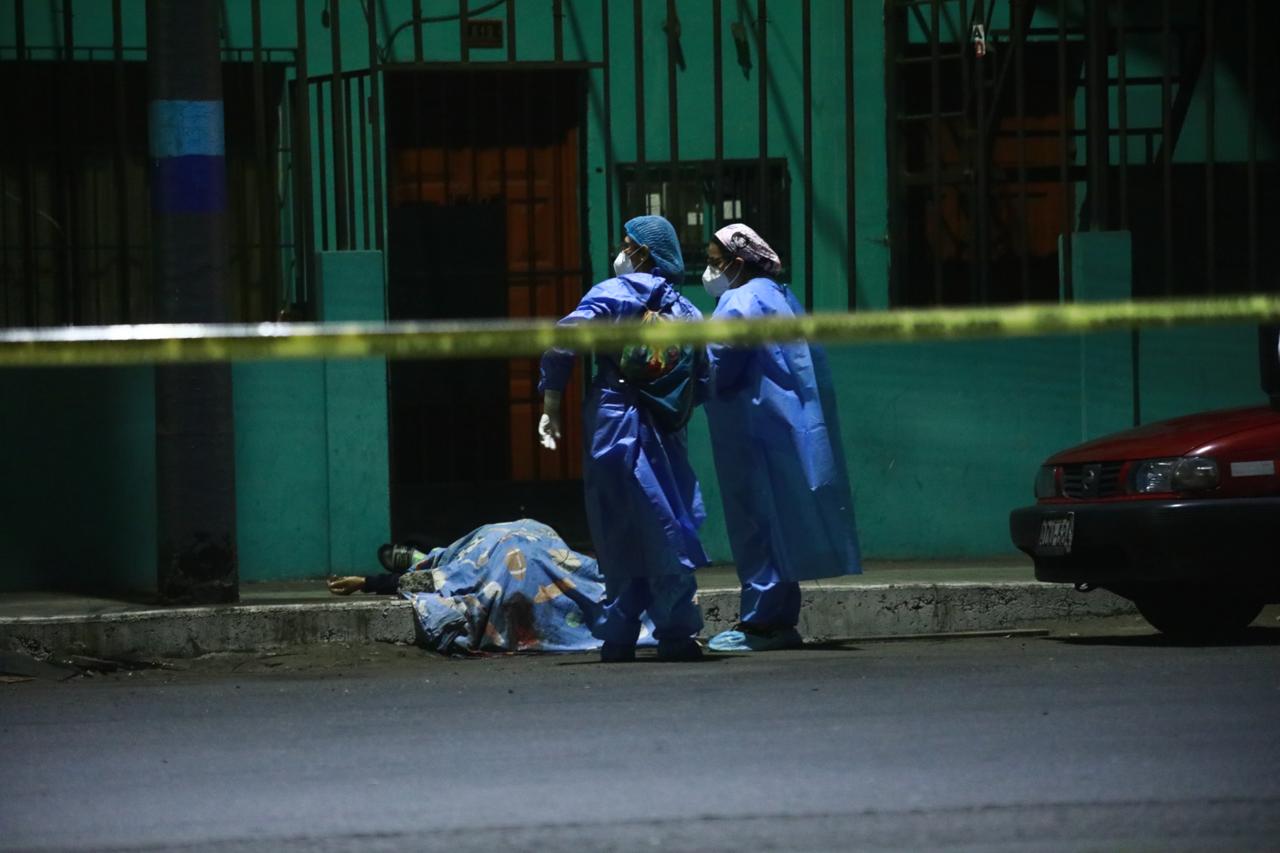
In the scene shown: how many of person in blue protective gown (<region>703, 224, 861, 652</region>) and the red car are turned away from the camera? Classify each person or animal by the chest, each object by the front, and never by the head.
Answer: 0

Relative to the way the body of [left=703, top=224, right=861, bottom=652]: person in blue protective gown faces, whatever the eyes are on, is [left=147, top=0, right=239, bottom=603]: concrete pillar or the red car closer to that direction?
the concrete pillar

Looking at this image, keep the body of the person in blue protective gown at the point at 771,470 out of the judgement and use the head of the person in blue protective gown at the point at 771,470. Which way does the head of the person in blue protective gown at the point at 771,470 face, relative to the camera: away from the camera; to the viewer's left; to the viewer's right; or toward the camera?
to the viewer's left

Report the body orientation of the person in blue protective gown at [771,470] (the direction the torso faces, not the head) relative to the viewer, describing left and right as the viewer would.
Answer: facing to the left of the viewer

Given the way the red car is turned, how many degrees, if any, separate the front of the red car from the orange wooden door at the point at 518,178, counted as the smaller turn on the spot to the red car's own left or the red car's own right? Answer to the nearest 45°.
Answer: approximately 90° to the red car's own right

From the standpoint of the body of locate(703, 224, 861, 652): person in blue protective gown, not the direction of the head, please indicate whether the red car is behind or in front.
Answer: behind

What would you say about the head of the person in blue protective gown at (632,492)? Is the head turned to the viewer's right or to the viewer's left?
to the viewer's left

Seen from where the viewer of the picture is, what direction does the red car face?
facing the viewer and to the left of the viewer

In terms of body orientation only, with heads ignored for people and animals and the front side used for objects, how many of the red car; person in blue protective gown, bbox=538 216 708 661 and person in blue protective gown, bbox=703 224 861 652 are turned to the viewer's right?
0

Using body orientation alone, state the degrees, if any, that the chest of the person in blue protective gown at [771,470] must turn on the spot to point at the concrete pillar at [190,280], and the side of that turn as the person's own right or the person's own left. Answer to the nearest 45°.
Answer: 0° — they already face it
